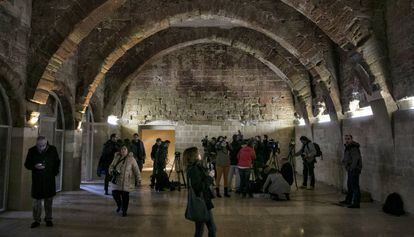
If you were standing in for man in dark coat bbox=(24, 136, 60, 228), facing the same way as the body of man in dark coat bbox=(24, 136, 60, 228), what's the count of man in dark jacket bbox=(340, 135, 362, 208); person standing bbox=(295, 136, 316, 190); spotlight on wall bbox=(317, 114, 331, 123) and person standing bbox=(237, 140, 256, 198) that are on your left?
4

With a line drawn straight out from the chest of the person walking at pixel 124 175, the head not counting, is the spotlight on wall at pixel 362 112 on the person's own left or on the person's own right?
on the person's own left

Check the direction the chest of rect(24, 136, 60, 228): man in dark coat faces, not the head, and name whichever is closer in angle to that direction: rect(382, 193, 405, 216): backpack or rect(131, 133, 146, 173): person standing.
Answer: the backpack

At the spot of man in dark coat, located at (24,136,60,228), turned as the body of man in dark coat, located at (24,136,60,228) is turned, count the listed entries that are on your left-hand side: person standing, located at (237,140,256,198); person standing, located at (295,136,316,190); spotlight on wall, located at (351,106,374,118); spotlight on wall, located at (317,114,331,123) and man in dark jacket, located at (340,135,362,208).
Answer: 5

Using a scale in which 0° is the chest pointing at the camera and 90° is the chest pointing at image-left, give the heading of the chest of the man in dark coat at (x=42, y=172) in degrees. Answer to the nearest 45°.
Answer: approximately 0°

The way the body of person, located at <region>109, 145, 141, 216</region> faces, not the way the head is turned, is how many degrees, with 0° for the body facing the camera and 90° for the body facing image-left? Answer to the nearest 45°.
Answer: approximately 0°

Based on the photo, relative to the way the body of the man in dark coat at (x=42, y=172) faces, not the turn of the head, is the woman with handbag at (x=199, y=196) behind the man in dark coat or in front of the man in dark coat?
in front

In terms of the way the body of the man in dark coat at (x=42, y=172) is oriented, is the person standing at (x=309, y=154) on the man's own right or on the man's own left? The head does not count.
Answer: on the man's own left

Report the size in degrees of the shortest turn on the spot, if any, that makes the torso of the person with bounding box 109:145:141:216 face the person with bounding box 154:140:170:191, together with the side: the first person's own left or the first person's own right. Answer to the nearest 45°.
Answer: approximately 180°
